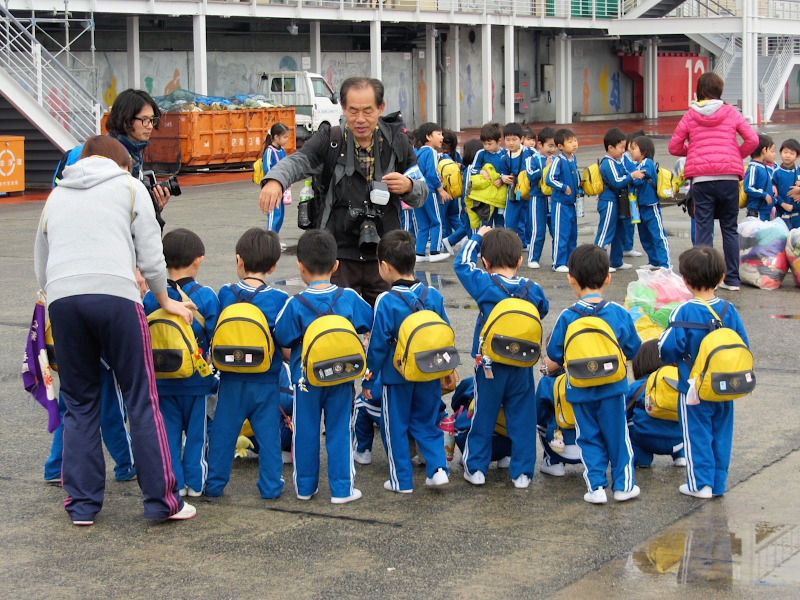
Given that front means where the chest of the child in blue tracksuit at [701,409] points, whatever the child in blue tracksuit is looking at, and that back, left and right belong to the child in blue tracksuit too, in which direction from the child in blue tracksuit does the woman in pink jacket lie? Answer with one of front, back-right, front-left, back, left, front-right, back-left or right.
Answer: front-right

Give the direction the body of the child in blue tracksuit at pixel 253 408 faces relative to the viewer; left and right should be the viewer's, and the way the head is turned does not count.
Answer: facing away from the viewer

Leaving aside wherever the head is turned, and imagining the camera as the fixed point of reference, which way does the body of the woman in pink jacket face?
away from the camera

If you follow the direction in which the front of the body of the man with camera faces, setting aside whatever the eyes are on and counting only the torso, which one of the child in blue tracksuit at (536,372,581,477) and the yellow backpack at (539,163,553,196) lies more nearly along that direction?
the child in blue tracksuit

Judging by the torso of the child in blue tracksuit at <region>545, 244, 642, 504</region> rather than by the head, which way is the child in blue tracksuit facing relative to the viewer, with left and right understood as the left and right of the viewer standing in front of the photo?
facing away from the viewer

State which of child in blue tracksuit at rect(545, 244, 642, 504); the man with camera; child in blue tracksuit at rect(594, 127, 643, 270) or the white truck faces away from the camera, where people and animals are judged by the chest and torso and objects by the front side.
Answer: child in blue tracksuit at rect(545, 244, 642, 504)

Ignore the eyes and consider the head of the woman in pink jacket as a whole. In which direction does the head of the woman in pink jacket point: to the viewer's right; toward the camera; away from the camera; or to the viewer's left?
away from the camera

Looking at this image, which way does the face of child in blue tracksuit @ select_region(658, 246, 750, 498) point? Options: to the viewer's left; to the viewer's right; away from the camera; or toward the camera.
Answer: away from the camera

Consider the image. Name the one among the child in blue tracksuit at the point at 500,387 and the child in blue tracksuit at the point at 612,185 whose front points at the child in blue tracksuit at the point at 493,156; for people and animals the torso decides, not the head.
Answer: the child in blue tracksuit at the point at 500,387

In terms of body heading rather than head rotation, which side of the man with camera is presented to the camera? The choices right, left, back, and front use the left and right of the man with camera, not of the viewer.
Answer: front

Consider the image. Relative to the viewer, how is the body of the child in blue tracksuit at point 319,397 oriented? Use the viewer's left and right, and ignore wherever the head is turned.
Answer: facing away from the viewer

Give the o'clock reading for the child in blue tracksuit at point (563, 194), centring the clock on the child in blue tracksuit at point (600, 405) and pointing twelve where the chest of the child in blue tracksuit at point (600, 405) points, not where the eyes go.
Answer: the child in blue tracksuit at point (563, 194) is roughly at 12 o'clock from the child in blue tracksuit at point (600, 405).

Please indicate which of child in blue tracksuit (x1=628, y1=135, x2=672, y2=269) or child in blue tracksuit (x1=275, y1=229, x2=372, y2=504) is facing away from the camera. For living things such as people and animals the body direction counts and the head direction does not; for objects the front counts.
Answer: child in blue tracksuit (x1=275, y1=229, x2=372, y2=504)

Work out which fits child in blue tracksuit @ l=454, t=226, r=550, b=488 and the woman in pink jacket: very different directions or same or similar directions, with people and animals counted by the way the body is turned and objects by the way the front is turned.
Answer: same or similar directions

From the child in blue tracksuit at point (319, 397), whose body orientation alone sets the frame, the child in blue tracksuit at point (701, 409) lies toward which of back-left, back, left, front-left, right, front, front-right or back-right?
right

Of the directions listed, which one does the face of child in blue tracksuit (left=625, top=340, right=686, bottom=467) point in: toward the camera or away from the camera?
away from the camera
